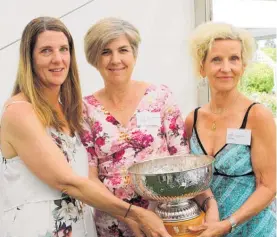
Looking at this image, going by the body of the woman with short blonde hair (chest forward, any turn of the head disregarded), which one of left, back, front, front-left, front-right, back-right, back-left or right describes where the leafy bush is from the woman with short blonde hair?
back-left

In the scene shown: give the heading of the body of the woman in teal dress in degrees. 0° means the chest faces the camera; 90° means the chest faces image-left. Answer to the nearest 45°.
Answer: approximately 45°

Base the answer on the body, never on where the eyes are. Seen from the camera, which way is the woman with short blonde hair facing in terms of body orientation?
toward the camera

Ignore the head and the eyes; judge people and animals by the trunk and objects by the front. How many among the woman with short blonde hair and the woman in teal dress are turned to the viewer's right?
0

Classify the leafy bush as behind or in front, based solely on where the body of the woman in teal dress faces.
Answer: behind

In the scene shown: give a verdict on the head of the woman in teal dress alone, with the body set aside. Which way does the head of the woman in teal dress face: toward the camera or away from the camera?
toward the camera
